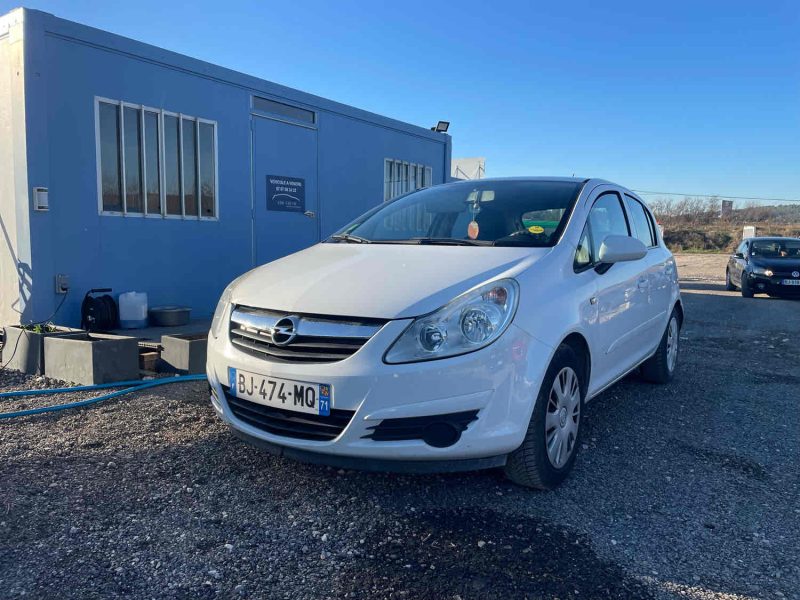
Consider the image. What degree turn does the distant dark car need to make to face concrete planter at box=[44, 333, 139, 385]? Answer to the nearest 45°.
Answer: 0° — it already faces it

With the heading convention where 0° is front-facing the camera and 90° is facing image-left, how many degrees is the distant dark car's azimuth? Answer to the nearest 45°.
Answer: approximately 0°

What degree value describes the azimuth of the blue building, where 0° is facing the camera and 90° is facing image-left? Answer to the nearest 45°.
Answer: approximately 315°

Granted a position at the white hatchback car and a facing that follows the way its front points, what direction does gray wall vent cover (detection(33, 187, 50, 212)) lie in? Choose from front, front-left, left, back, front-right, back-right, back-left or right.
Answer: right

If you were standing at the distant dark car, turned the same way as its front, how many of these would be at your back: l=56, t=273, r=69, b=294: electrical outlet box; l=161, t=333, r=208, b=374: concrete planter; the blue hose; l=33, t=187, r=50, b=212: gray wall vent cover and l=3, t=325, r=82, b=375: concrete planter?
0

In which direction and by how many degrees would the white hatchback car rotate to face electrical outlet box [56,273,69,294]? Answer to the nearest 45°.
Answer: approximately 90° to its right

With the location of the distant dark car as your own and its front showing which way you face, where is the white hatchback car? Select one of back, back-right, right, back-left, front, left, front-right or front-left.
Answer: front

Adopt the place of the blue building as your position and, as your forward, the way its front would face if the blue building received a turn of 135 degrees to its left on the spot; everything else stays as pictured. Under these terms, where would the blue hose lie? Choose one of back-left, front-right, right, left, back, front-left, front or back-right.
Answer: back

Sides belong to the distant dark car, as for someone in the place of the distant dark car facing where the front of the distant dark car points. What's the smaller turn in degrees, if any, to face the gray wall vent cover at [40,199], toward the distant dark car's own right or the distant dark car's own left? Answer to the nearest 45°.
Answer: approximately 45° to the distant dark car's own right

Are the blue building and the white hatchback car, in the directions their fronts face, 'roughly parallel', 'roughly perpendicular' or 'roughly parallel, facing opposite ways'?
roughly perpendicular

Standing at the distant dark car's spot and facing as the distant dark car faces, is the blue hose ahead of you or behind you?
ahead

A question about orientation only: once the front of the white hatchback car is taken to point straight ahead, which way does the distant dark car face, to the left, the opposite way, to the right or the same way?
the same way

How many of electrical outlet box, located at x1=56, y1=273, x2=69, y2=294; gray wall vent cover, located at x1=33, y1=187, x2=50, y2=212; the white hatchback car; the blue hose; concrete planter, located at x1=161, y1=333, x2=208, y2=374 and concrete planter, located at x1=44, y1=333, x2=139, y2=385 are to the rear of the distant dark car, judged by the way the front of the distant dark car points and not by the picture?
0

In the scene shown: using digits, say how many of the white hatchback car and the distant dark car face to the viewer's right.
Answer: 0

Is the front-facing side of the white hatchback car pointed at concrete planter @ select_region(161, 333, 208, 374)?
no

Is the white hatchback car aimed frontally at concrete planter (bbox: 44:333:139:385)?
no

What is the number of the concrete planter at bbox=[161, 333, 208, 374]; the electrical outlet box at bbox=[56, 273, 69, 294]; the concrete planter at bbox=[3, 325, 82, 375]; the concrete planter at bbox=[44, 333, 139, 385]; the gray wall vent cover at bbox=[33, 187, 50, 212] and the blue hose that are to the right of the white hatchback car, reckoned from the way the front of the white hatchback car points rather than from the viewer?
6

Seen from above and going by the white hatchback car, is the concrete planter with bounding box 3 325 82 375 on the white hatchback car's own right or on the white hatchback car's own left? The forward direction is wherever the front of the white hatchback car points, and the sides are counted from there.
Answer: on the white hatchback car's own right

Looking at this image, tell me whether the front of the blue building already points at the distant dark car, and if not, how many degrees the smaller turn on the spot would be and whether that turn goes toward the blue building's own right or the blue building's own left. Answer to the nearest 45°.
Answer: approximately 45° to the blue building's own left
